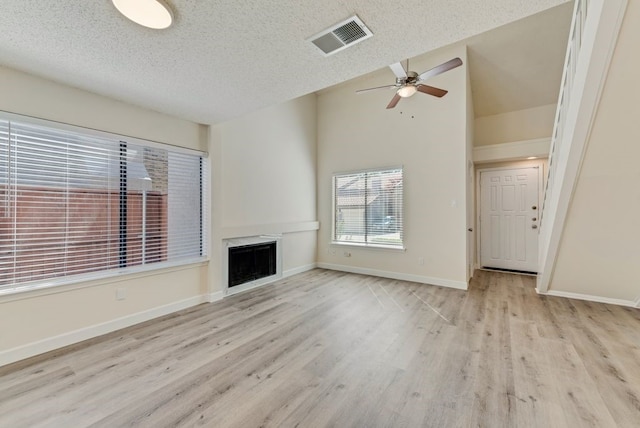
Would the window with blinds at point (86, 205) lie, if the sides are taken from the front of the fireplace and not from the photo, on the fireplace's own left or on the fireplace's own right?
on the fireplace's own right

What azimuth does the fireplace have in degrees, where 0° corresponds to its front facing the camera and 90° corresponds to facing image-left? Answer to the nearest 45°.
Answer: approximately 315°

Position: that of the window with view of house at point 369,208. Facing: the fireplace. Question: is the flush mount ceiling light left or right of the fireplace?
left

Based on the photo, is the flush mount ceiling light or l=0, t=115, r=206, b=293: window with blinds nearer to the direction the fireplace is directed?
the flush mount ceiling light

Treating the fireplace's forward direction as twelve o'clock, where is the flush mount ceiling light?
The flush mount ceiling light is roughly at 2 o'clock from the fireplace.

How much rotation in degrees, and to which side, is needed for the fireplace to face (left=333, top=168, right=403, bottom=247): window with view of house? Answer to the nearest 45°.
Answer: approximately 45° to its left

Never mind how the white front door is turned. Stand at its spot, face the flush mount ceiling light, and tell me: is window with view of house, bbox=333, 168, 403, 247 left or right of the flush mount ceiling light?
right
